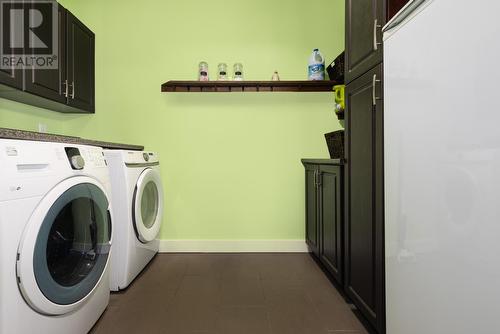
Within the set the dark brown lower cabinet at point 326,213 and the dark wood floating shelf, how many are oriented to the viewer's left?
1

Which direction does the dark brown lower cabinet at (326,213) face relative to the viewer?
to the viewer's left

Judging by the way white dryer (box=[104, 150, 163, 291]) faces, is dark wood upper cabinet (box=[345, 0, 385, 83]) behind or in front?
in front

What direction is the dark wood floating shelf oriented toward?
toward the camera

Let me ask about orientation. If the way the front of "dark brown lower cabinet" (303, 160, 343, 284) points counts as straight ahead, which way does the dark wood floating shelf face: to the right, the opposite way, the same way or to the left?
to the left

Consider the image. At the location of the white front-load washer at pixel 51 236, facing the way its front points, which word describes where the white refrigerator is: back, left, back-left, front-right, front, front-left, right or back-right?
front

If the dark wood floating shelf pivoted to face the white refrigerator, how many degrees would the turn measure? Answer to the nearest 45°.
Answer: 0° — it already faces it

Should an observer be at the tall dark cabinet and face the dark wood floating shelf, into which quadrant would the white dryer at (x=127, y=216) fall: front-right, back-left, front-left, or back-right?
front-left

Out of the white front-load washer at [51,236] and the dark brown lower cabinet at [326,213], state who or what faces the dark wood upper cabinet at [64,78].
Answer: the dark brown lower cabinet

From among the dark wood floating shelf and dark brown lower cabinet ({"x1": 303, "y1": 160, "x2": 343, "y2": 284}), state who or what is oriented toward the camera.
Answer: the dark wood floating shelf

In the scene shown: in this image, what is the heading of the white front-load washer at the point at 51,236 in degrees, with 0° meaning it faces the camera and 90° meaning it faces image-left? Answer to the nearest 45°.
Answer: approximately 315°

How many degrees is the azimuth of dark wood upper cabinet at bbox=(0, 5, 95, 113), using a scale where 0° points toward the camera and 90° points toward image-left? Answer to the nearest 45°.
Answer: approximately 315°

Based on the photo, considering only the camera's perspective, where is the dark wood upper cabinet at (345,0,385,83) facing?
facing the viewer and to the left of the viewer

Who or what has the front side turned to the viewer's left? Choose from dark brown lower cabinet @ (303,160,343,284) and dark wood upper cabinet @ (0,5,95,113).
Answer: the dark brown lower cabinet
